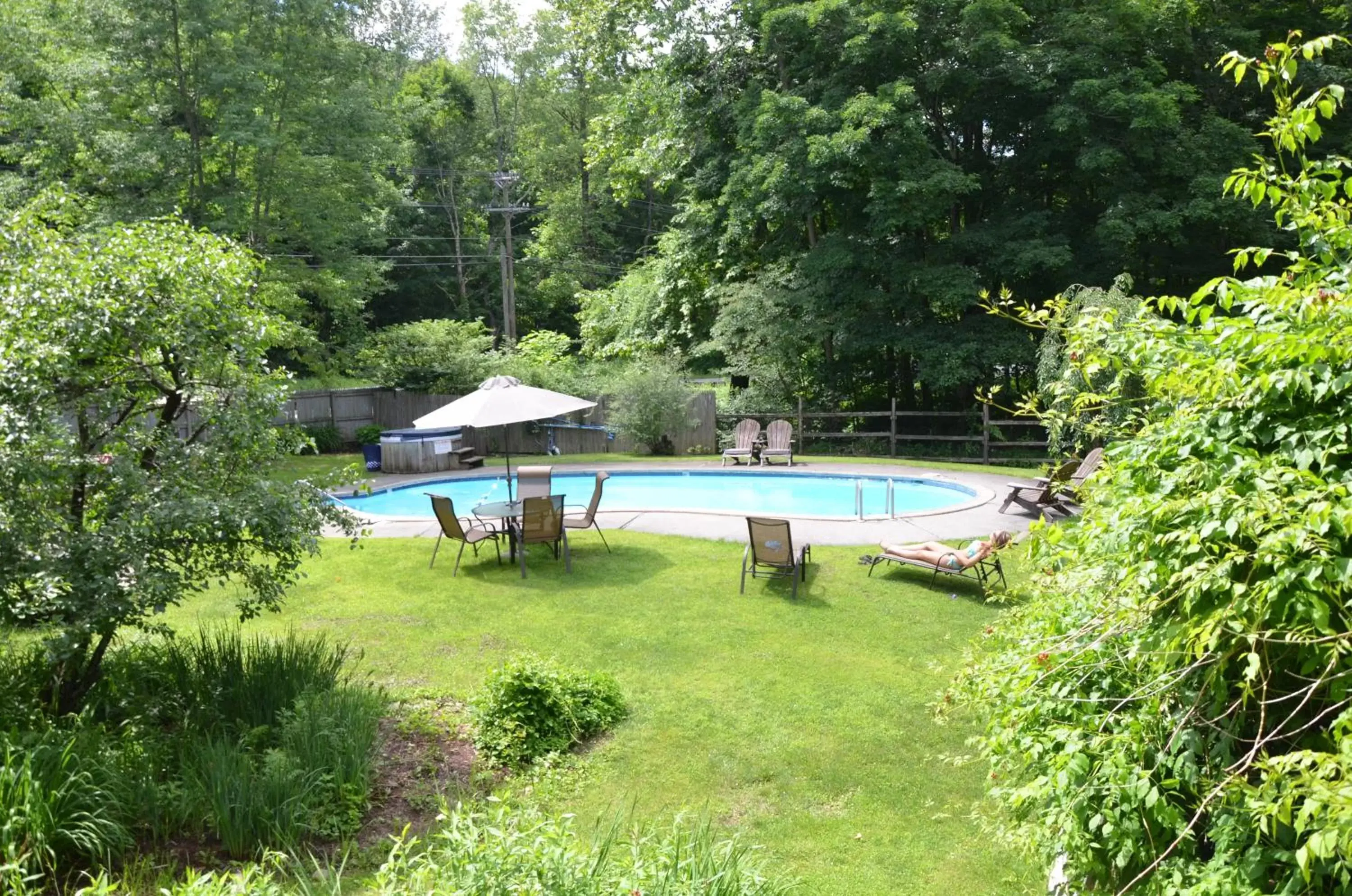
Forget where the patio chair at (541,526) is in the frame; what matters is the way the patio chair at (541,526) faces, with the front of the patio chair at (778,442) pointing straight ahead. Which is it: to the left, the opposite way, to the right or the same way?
the opposite way

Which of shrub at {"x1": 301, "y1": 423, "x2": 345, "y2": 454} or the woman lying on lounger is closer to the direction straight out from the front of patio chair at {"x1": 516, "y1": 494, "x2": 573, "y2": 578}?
the shrub

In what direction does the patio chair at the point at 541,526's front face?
away from the camera

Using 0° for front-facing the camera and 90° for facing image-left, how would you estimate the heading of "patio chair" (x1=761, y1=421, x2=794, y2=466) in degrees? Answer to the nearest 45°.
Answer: approximately 0°

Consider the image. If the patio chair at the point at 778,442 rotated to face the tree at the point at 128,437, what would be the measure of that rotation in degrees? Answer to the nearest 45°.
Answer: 0° — it already faces it

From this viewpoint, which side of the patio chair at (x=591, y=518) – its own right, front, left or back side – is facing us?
left

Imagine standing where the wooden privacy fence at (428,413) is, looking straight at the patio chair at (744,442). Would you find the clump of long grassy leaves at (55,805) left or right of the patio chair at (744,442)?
right

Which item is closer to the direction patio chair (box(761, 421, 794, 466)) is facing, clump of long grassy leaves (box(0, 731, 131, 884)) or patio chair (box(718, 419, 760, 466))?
the clump of long grassy leaves
